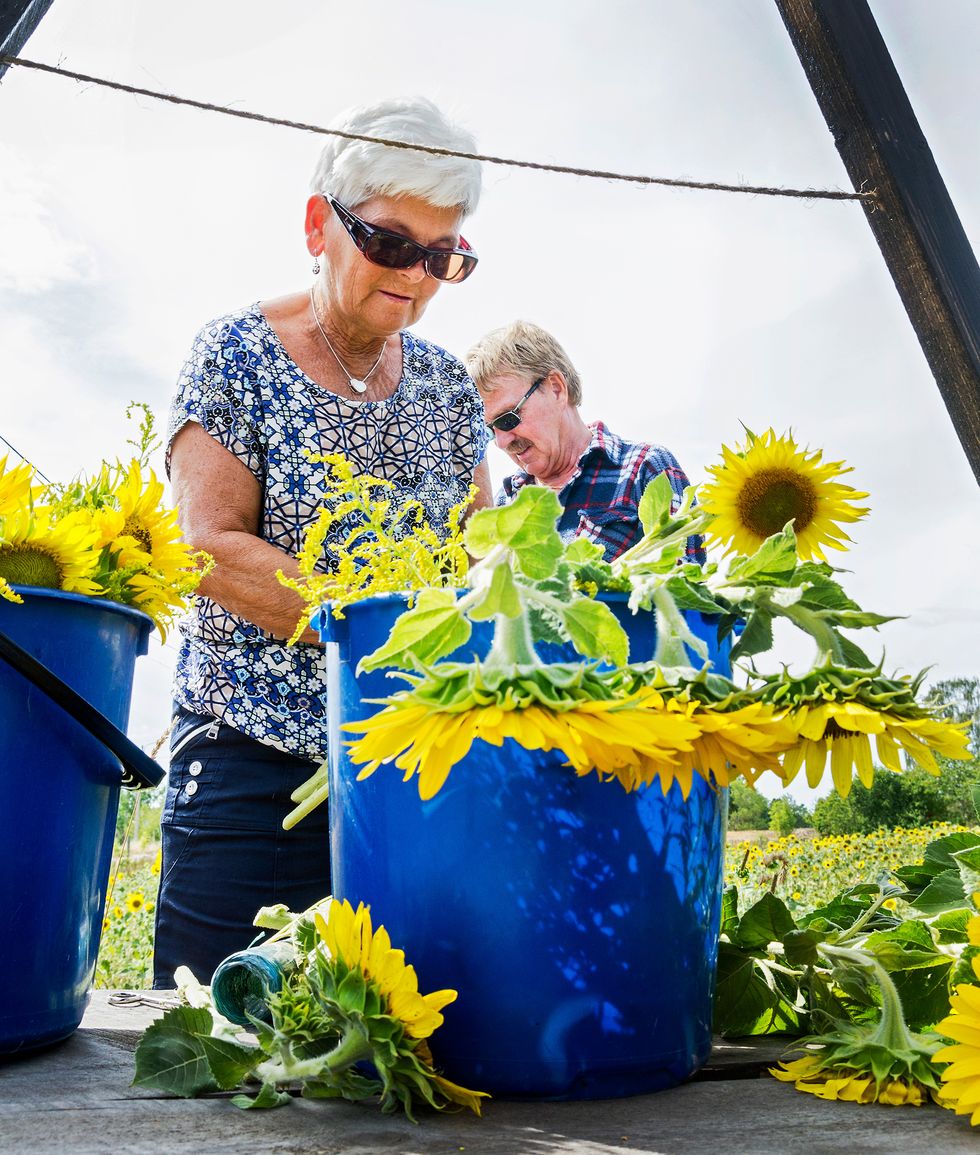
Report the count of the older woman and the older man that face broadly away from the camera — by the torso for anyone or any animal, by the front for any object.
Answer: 0

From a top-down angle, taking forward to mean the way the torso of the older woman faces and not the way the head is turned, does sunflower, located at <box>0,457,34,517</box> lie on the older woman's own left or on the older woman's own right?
on the older woman's own right

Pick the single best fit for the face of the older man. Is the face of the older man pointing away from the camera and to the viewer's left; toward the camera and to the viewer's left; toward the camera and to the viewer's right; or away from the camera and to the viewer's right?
toward the camera and to the viewer's left

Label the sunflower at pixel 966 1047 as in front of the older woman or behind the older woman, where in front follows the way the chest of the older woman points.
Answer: in front

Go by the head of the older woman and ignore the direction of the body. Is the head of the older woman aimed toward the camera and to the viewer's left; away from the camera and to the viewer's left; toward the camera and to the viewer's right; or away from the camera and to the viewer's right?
toward the camera and to the viewer's right

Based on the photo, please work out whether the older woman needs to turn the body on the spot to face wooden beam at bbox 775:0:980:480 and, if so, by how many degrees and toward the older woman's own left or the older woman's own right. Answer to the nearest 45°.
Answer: approximately 45° to the older woman's own left

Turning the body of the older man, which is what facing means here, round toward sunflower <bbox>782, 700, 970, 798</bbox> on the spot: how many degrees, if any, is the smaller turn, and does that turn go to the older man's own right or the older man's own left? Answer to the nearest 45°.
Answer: approximately 45° to the older man's own left

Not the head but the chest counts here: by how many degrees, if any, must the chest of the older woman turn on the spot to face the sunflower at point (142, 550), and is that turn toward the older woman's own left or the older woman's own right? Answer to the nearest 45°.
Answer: approximately 45° to the older woman's own right

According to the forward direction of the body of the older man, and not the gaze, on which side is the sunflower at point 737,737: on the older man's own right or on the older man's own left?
on the older man's own left

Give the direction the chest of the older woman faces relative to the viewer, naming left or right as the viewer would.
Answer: facing the viewer and to the right of the viewer

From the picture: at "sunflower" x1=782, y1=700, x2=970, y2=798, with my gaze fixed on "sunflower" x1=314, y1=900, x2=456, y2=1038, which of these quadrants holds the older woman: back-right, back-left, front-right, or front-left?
front-right
